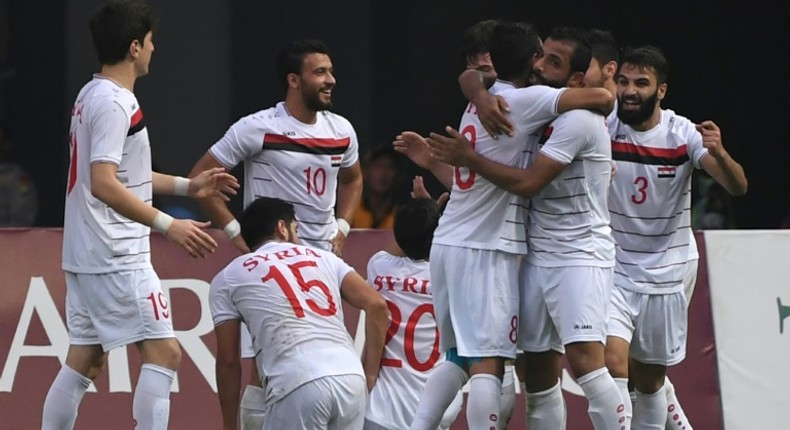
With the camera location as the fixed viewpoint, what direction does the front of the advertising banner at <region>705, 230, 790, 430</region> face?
facing the viewer
